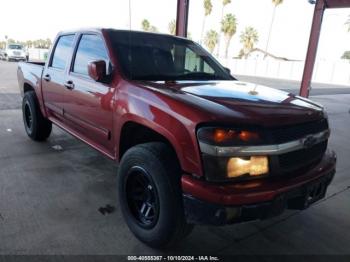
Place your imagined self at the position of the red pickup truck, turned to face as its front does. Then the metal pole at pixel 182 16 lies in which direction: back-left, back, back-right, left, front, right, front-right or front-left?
back-left

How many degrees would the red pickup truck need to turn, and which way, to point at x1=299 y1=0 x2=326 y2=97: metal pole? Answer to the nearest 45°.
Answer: approximately 90° to its left

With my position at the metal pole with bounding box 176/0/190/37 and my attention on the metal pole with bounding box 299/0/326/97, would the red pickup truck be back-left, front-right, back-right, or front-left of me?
back-right

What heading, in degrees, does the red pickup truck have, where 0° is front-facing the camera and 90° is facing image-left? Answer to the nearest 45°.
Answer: approximately 315°
